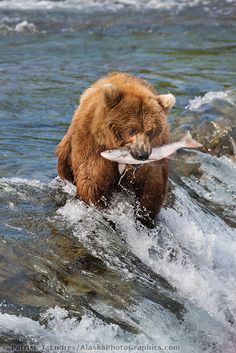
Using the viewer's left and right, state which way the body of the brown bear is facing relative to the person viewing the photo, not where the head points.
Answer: facing the viewer and to the right of the viewer
